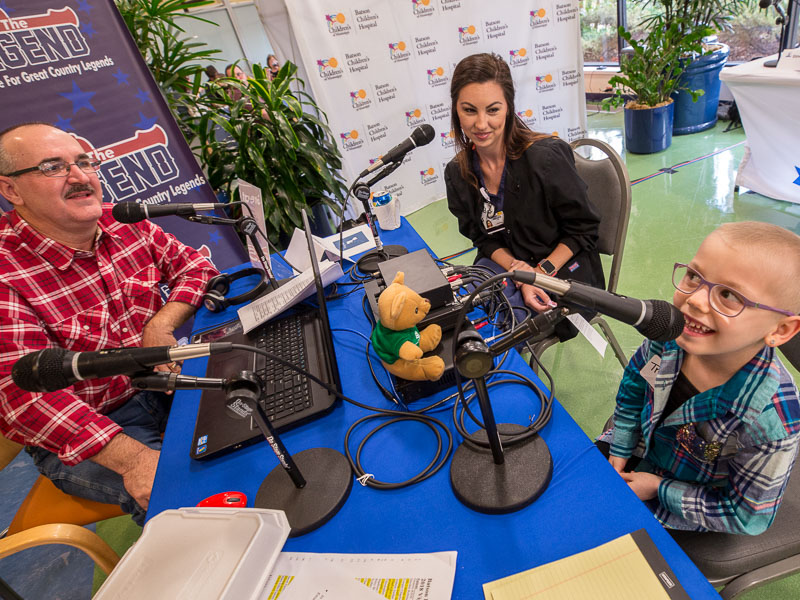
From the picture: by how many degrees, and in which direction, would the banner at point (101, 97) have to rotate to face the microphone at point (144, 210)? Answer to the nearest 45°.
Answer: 0° — it already faces it

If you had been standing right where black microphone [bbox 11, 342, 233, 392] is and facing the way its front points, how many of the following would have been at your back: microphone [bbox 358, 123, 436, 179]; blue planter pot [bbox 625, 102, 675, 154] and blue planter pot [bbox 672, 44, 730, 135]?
3

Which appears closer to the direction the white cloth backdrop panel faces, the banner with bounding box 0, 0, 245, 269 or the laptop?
the laptop

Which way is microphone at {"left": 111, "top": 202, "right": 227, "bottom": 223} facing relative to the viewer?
to the viewer's left

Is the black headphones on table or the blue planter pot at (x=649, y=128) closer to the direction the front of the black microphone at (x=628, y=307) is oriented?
the blue planter pot

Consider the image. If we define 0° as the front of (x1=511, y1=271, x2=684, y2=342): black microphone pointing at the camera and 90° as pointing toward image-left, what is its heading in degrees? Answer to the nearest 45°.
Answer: approximately 270°

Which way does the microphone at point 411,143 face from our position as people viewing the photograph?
facing to the right of the viewer

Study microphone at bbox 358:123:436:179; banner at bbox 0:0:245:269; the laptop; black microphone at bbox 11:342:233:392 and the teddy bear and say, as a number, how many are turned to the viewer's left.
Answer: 2

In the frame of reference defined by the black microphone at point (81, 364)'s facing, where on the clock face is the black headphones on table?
The black headphones on table is roughly at 4 o'clock from the black microphone.
